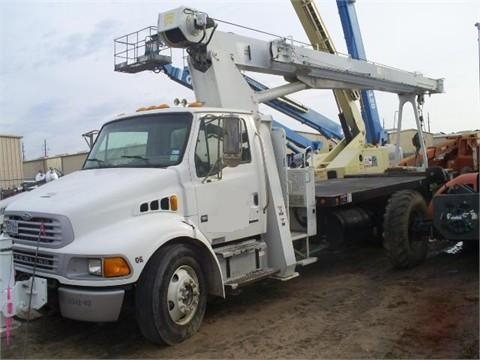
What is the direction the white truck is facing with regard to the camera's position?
facing the viewer and to the left of the viewer

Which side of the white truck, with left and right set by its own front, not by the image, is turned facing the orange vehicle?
back

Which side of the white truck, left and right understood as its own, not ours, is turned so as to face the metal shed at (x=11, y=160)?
right
